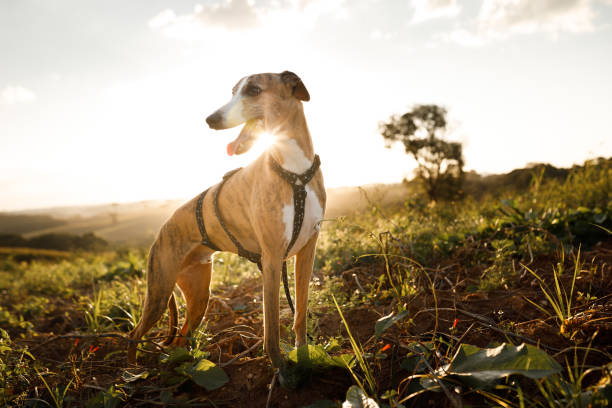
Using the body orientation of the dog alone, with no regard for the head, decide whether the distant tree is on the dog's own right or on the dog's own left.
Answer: on the dog's own left

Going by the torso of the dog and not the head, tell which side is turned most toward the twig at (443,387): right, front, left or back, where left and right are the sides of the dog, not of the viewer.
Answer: front

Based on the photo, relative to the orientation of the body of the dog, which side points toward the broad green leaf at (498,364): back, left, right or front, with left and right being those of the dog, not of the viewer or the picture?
front

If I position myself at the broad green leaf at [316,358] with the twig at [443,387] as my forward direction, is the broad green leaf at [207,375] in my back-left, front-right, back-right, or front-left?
back-right

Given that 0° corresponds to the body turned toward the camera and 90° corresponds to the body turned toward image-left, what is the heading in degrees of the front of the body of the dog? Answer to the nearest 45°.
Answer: approximately 315°
